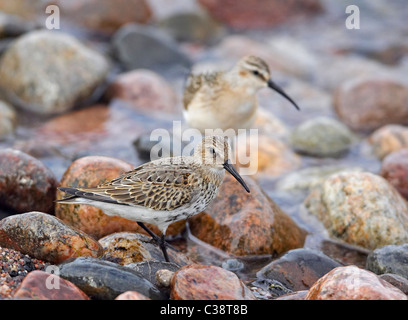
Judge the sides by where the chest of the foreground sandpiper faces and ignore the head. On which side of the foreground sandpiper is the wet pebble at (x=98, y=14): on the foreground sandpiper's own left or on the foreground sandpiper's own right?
on the foreground sandpiper's own left

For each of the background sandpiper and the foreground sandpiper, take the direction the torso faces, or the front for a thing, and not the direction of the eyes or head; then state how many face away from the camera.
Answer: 0

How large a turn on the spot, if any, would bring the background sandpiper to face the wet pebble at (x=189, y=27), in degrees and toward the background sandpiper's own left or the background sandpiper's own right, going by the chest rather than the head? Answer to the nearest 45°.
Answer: approximately 135° to the background sandpiper's own left

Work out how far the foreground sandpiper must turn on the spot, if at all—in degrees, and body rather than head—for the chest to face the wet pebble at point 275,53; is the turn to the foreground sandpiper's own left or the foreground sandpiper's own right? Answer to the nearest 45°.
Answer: approximately 90° to the foreground sandpiper's own left

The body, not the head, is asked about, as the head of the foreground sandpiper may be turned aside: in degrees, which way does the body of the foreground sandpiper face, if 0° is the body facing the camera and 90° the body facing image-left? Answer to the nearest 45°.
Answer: approximately 270°

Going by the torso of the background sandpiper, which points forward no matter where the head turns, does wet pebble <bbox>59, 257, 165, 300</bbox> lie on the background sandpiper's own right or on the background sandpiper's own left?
on the background sandpiper's own right

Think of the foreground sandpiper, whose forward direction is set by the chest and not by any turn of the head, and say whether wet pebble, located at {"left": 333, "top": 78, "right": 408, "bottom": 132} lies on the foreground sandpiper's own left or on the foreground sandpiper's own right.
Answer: on the foreground sandpiper's own left

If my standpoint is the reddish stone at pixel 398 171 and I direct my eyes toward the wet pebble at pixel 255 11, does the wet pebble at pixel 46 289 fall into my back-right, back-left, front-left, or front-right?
back-left

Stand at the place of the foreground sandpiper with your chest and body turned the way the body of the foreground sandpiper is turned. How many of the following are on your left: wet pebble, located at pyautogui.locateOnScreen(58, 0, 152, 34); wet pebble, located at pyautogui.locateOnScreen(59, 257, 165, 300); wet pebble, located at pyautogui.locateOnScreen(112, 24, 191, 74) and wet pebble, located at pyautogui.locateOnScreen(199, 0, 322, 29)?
3

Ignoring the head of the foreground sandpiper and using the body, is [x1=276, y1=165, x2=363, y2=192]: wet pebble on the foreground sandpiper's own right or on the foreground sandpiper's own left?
on the foreground sandpiper's own left
